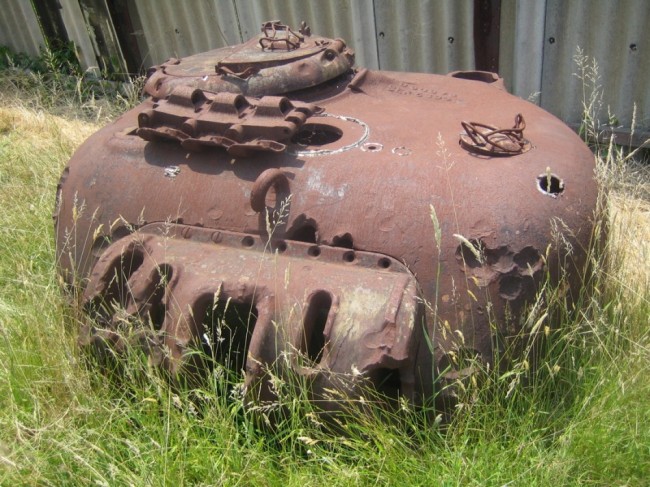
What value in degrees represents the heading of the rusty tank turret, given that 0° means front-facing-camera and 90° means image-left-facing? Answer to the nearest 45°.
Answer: approximately 45°
